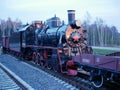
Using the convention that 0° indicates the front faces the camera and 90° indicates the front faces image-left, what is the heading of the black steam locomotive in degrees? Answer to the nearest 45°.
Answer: approximately 315°
